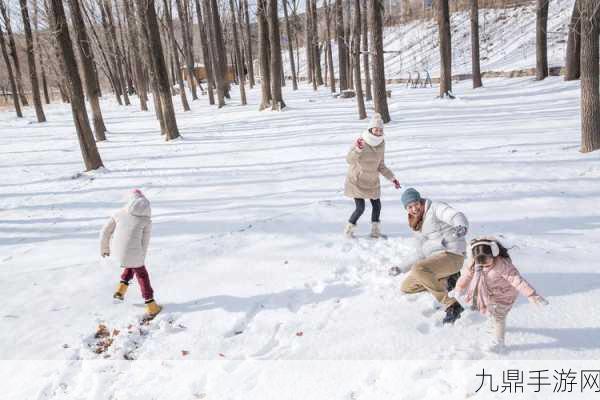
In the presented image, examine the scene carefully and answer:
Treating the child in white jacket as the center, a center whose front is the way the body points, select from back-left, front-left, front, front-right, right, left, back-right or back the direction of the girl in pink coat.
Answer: right

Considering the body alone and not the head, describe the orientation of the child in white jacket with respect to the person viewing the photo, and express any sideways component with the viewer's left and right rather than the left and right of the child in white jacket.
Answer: facing away from the viewer and to the right of the viewer

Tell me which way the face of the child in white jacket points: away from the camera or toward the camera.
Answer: away from the camera

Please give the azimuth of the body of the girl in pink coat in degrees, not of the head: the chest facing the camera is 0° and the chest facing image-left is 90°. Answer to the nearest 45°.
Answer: approximately 45°

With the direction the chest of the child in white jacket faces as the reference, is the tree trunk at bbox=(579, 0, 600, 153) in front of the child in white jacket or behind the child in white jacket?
in front

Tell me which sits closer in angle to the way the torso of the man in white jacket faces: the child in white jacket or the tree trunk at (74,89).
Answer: the child in white jacket

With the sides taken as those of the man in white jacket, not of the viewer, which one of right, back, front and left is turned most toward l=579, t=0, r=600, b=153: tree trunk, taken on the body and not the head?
back

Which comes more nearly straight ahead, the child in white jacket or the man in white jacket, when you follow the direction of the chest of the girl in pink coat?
the child in white jacket

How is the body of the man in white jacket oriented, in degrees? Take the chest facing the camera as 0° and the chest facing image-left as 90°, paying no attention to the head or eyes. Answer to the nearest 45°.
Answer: approximately 45°

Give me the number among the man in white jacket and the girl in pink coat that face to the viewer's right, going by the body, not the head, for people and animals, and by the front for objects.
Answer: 0

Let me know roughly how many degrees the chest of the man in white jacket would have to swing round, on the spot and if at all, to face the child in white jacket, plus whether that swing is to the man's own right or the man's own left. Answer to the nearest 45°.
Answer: approximately 45° to the man's own right

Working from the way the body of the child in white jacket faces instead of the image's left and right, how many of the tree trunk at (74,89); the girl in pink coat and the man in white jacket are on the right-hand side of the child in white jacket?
2
